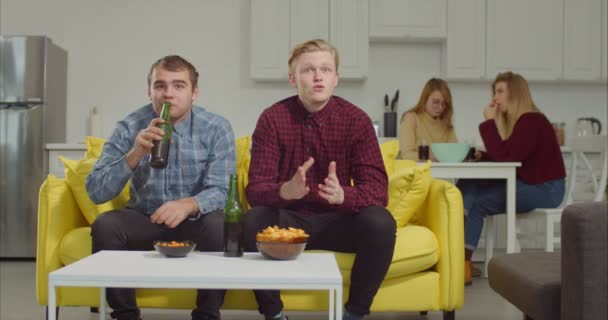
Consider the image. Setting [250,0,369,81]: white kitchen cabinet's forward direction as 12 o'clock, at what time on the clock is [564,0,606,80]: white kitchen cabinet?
[564,0,606,80]: white kitchen cabinet is roughly at 9 o'clock from [250,0,369,81]: white kitchen cabinet.

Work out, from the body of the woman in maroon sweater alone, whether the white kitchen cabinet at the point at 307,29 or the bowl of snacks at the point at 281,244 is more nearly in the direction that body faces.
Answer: the white kitchen cabinet

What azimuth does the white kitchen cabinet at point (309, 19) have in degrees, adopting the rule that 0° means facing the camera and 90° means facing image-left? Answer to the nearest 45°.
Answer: approximately 0°

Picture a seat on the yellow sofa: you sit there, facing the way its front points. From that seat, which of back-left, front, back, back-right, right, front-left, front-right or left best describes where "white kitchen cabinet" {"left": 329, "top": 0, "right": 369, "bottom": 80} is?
back

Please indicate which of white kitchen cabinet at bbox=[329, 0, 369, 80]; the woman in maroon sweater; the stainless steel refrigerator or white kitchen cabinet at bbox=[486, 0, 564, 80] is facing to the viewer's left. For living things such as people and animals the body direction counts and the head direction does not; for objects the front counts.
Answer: the woman in maroon sweater
